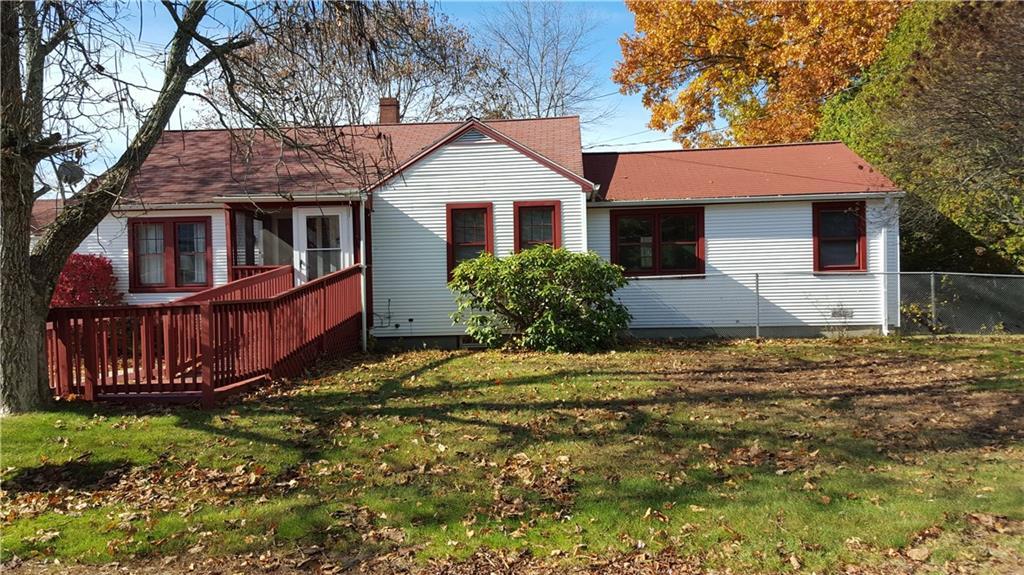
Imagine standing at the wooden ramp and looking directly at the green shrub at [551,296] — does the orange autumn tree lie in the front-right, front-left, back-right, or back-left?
front-left

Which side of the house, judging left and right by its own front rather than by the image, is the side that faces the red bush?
right

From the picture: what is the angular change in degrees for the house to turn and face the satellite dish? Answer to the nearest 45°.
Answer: approximately 45° to its right

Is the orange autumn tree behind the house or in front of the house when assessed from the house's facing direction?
behind

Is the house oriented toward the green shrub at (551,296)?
yes

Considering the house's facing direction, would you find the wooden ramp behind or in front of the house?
in front

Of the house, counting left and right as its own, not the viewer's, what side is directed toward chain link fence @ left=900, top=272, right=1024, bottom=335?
left

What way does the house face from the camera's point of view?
toward the camera
